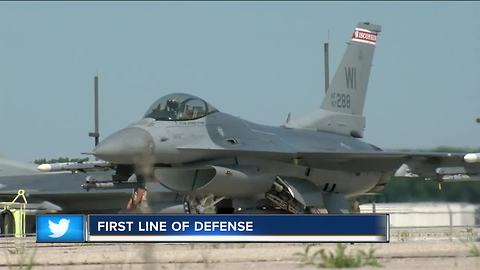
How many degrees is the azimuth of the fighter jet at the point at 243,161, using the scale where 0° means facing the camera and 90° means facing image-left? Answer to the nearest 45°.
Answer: approximately 45°
